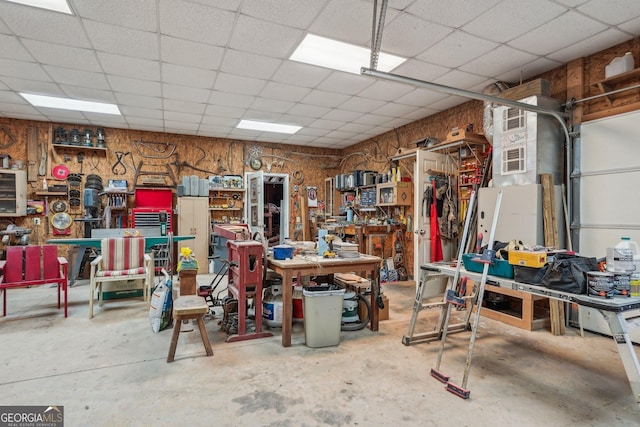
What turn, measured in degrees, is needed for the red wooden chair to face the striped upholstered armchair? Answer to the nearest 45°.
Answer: approximately 90° to its left

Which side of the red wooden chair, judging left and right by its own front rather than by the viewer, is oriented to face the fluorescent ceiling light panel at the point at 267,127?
left

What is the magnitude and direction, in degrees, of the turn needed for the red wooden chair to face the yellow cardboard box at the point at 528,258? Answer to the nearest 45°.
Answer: approximately 45° to its left

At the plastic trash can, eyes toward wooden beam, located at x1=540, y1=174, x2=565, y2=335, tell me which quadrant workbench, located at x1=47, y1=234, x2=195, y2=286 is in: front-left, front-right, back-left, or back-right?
back-left

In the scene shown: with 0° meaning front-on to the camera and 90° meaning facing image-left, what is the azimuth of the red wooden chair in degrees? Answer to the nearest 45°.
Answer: approximately 0°

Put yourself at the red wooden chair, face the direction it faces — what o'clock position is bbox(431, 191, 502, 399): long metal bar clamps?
The long metal bar clamps is roughly at 11 o'clock from the red wooden chair.

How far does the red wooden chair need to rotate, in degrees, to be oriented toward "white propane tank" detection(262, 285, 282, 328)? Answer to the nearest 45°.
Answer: approximately 45° to its left

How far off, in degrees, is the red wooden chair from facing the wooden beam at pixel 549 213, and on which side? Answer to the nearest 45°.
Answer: approximately 45° to its left

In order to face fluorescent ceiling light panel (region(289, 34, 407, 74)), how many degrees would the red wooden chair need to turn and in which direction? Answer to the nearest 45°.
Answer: approximately 45° to its left

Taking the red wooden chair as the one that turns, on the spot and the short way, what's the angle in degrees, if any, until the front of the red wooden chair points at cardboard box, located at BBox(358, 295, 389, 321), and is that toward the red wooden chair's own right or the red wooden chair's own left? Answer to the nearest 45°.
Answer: approximately 45° to the red wooden chair's own left
